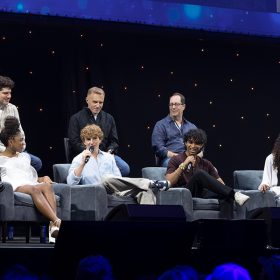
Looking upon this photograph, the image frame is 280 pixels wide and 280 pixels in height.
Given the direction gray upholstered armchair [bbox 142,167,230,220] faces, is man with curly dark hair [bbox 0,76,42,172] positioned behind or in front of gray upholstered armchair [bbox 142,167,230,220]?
behind

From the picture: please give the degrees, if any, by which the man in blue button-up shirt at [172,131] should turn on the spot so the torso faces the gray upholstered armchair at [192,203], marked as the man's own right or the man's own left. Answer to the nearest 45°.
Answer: approximately 45° to the man's own right

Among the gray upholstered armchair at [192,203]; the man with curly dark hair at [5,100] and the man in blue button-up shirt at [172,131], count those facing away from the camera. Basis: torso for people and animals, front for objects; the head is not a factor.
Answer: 0

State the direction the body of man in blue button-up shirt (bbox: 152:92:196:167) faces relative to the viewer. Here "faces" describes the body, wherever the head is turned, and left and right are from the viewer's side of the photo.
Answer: facing the viewer and to the right of the viewer

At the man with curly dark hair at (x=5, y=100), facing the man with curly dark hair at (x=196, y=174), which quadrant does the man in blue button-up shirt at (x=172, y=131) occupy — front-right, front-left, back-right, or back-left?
front-left

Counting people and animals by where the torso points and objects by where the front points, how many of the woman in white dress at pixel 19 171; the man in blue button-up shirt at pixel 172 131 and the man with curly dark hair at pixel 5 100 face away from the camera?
0

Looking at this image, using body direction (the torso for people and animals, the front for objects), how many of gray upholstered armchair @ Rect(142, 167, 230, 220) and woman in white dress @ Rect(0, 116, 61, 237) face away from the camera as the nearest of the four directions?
0

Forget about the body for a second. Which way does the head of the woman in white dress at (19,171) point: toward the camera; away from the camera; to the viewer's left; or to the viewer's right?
to the viewer's right

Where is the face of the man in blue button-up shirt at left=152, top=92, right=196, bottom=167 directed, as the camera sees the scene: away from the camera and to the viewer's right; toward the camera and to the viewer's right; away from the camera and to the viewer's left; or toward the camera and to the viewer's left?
toward the camera and to the viewer's left

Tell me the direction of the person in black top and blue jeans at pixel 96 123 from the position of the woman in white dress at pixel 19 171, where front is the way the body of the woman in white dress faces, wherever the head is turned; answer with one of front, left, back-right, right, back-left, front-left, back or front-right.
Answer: left
